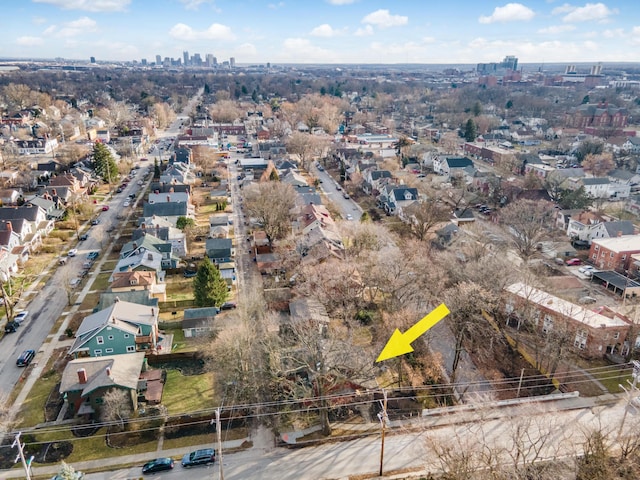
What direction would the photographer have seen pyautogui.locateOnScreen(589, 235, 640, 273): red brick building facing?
facing the viewer and to the left of the viewer

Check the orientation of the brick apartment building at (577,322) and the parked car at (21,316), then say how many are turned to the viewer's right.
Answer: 0

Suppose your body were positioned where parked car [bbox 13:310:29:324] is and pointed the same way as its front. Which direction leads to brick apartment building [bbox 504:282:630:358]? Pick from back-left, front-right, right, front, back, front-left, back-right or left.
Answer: left

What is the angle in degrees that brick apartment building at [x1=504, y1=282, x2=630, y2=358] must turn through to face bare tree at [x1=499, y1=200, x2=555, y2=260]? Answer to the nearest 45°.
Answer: approximately 135° to its right

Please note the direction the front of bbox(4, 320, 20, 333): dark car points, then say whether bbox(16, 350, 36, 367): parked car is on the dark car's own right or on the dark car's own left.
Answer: on the dark car's own left

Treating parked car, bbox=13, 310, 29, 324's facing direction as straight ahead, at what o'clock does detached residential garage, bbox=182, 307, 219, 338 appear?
The detached residential garage is roughly at 9 o'clock from the parked car.

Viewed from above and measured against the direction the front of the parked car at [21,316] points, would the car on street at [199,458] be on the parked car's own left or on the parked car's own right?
on the parked car's own left

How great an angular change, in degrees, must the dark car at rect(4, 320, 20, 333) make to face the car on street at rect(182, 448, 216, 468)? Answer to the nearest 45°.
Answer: approximately 45° to its left

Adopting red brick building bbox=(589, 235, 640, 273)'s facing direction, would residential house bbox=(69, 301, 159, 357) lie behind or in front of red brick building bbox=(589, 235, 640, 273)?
in front

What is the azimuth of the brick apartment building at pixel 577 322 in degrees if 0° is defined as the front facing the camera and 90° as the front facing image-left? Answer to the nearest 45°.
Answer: approximately 45°

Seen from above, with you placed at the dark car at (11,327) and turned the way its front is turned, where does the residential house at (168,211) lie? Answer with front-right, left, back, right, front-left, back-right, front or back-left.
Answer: back

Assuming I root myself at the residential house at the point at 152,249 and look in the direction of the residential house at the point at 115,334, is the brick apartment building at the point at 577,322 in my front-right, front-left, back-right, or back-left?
front-left
